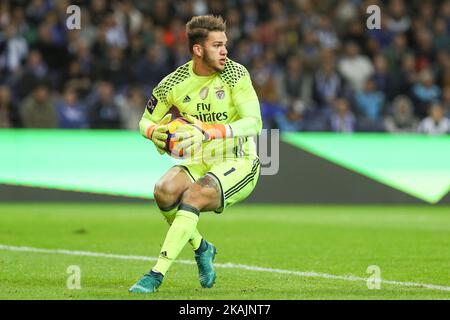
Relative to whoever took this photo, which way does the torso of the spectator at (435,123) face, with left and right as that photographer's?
facing the viewer

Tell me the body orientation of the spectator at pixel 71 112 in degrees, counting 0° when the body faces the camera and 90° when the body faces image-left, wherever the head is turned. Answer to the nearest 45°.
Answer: approximately 0°

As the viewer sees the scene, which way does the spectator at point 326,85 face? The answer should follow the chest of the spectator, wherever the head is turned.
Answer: toward the camera

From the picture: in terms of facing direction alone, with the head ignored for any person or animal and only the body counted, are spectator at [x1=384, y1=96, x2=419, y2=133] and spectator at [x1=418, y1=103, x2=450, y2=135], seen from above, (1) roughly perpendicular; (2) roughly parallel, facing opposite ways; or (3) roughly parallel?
roughly parallel

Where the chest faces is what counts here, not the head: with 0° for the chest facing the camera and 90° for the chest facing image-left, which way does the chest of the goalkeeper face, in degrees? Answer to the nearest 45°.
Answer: approximately 0°

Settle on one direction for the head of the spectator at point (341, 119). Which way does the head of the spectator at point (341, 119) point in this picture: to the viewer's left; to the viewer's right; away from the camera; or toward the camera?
toward the camera

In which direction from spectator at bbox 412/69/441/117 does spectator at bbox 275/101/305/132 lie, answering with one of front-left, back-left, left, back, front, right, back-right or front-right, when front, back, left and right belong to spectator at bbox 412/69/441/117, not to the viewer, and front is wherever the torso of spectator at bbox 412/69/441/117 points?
front-right

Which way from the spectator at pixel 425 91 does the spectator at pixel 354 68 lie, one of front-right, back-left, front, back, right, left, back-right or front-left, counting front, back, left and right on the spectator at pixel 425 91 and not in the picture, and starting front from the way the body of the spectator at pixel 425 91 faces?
right

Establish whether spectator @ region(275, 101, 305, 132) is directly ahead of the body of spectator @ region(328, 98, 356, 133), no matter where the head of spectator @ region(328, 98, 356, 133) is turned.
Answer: no

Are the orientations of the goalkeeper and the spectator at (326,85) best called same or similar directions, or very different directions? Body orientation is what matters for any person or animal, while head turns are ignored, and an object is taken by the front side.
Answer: same or similar directions

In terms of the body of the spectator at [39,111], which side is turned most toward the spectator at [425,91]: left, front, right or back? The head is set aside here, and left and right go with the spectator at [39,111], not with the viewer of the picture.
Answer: left

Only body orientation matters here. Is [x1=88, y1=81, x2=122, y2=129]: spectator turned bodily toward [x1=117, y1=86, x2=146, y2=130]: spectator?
no

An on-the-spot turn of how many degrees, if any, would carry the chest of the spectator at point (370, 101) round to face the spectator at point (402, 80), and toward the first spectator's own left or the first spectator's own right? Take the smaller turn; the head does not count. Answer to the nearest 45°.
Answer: approximately 135° to the first spectator's own left

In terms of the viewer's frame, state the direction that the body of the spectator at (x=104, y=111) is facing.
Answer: toward the camera

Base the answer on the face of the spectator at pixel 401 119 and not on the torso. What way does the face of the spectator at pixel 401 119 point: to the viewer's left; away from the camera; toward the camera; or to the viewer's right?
toward the camera

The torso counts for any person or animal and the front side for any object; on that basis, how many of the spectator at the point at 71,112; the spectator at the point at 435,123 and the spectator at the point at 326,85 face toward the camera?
3

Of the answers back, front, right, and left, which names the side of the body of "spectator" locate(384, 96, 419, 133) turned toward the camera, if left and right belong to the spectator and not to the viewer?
front
